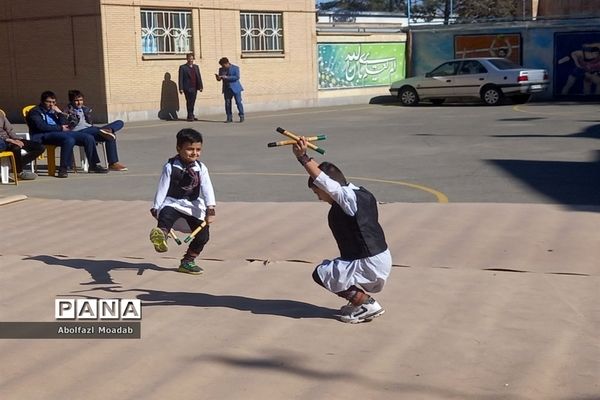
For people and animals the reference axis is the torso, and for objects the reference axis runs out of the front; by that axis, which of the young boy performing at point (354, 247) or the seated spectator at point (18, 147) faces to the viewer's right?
the seated spectator

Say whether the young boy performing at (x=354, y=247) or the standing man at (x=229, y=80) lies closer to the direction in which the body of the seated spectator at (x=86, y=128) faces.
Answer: the young boy performing

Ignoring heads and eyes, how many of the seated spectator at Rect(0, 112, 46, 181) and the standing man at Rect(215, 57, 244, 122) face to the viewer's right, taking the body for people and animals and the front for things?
1

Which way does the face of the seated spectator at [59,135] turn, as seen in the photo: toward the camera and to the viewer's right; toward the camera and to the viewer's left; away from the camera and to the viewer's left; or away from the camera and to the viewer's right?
toward the camera and to the viewer's right

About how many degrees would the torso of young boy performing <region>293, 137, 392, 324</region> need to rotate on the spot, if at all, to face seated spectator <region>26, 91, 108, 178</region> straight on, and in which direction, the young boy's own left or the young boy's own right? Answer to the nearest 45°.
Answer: approximately 45° to the young boy's own right

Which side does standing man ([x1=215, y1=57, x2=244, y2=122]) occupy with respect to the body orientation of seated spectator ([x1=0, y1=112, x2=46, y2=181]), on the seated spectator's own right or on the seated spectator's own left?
on the seated spectator's own left

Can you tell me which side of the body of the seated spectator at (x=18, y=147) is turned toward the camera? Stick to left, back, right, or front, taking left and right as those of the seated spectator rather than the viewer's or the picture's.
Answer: right

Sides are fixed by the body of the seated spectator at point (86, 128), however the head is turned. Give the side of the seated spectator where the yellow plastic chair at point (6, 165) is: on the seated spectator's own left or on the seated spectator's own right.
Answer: on the seated spectator's own right

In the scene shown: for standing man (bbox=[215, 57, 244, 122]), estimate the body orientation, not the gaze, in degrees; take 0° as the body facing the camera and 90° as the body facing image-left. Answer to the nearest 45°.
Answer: approximately 45°

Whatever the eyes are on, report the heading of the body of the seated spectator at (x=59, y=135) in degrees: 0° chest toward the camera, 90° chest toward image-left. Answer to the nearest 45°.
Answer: approximately 315°

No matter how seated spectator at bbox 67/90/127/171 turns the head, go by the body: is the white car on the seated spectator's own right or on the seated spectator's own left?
on the seated spectator's own left

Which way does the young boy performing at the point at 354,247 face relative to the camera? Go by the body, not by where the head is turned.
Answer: to the viewer's left

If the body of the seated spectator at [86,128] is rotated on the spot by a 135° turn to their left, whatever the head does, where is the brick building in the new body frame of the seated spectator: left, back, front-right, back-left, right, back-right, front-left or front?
front
